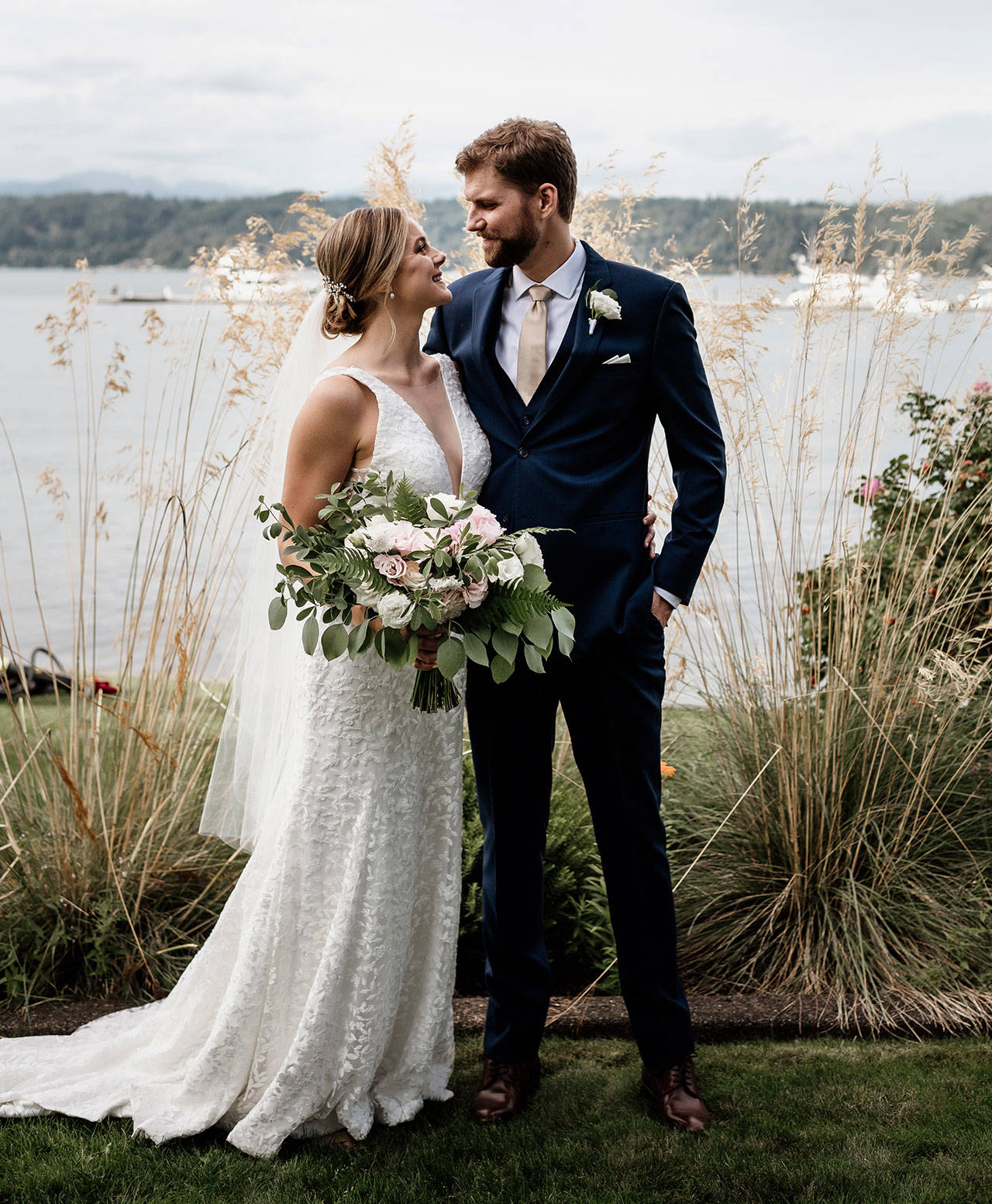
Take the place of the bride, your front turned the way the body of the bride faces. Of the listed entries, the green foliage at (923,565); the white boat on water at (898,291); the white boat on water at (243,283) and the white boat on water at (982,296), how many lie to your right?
0

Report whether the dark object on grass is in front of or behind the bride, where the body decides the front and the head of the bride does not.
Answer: behind

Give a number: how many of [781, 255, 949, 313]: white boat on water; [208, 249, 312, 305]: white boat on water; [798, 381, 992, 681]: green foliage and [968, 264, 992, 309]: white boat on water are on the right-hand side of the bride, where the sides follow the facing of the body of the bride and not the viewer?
0

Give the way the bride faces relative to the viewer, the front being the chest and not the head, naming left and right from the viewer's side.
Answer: facing the viewer and to the right of the viewer

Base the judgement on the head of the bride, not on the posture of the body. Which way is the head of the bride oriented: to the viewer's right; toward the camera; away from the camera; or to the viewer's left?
to the viewer's right

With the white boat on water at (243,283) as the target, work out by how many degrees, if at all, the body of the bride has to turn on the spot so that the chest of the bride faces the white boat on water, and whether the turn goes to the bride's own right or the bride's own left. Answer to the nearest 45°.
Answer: approximately 135° to the bride's own left

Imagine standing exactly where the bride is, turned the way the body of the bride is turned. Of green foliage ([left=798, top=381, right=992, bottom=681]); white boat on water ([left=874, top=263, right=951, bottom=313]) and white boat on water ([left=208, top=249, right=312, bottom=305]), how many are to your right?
0

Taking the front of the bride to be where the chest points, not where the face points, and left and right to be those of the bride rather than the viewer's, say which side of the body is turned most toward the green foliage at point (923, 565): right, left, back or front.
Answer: left

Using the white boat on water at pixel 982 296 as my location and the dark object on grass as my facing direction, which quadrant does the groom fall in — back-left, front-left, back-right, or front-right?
front-left

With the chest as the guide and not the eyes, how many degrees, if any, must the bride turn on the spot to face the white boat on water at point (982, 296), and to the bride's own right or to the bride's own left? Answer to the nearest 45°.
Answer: approximately 90° to the bride's own left
